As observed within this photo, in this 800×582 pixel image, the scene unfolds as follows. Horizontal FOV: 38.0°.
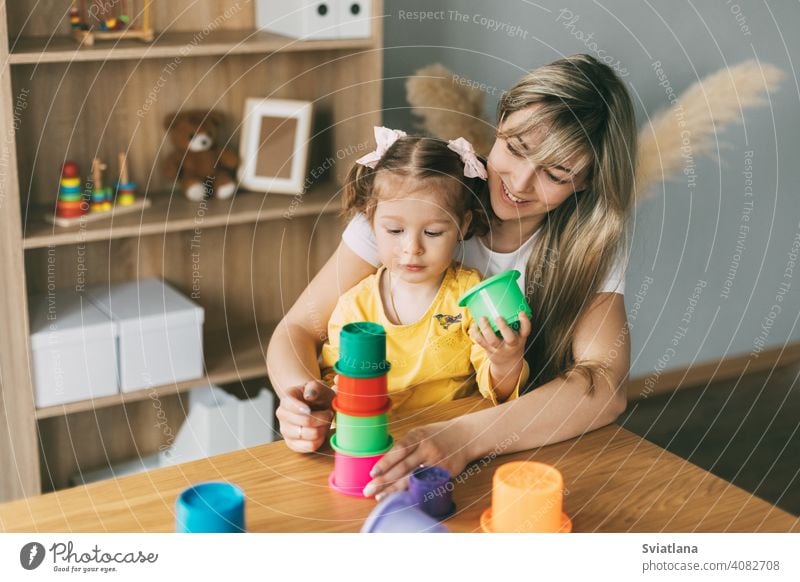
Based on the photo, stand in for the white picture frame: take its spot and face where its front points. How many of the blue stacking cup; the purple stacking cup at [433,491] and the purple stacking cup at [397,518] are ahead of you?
3

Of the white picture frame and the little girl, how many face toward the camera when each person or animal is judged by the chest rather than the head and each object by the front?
2

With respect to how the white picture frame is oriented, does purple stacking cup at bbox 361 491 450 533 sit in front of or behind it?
in front

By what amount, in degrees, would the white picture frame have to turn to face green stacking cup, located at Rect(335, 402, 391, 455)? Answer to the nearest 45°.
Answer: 0° — it already faces it

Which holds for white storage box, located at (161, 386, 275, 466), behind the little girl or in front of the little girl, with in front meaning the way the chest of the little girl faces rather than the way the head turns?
behind

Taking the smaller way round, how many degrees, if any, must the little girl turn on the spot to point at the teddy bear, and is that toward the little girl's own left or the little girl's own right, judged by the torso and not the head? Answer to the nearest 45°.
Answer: approximately 135° to the little girl's own right

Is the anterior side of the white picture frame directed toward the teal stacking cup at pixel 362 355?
yes
